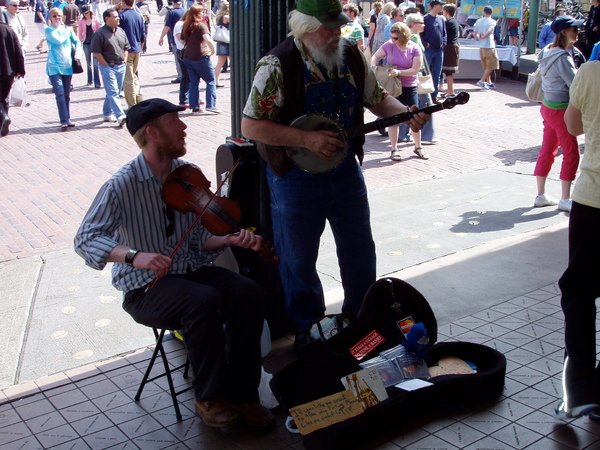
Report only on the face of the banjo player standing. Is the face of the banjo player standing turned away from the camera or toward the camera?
toward the camera

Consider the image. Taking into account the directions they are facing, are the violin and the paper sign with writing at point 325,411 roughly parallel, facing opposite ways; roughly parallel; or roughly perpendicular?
roughly parallel

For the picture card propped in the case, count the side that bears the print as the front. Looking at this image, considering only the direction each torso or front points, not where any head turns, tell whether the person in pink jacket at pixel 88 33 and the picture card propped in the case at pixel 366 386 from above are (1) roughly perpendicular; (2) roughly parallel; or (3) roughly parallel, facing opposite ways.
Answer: roughly parallel

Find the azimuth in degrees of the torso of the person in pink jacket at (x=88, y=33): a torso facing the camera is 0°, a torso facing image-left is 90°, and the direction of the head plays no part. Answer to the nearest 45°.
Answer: approximately 0°

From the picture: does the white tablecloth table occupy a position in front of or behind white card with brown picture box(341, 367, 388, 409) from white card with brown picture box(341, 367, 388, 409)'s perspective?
behind

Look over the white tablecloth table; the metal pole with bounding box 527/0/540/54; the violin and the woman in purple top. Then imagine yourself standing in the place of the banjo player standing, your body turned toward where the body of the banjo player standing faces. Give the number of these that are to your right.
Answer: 1

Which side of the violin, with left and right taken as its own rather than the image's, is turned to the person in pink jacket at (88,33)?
back

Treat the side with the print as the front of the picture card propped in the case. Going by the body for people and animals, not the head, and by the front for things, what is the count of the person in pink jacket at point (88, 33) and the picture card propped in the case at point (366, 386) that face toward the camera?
2

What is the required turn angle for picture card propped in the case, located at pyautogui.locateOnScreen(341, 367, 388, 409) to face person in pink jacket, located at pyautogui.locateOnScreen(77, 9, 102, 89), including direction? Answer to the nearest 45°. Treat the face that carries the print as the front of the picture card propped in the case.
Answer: approximately 135° to its right

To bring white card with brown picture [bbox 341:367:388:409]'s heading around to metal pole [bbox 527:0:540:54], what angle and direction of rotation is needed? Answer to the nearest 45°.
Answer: approximately 180°

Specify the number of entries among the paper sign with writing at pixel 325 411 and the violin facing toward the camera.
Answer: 2

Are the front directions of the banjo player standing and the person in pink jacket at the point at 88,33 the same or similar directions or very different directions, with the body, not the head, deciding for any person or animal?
same or similar directions

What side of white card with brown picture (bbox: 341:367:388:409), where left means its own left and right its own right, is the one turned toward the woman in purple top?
back

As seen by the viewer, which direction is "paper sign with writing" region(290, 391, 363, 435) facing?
toward the camera

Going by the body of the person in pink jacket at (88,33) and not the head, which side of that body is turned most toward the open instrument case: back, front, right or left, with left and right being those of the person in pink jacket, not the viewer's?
front
